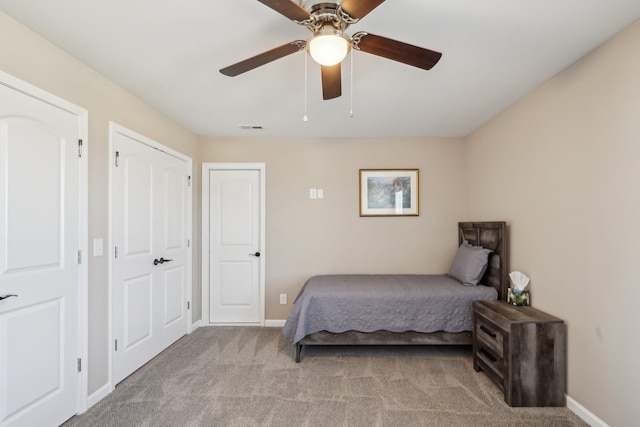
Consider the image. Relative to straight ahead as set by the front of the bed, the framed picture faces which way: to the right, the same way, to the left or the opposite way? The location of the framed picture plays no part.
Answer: to the left

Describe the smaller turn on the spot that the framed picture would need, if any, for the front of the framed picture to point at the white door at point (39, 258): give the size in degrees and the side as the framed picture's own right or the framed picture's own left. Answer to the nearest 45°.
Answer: approximately 45° to the framed picture's own right

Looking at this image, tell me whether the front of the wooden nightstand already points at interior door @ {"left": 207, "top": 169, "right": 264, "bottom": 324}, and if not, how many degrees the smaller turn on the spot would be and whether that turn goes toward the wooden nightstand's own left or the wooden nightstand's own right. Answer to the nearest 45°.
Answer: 0° — it already faces it

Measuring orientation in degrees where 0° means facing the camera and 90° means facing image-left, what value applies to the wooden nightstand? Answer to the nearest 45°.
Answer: approximately 90°

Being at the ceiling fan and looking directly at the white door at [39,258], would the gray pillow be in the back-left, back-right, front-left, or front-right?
back-right

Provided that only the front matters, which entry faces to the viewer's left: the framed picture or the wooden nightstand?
the wooden nightstand

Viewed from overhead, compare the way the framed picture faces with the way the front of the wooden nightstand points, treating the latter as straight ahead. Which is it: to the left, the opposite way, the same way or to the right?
to the left

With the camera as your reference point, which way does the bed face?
facing to the left of the viewer

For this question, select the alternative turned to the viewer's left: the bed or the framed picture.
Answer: the bed

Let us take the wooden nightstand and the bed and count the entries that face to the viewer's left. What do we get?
2

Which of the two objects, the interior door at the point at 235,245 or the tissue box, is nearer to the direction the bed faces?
the interior door
